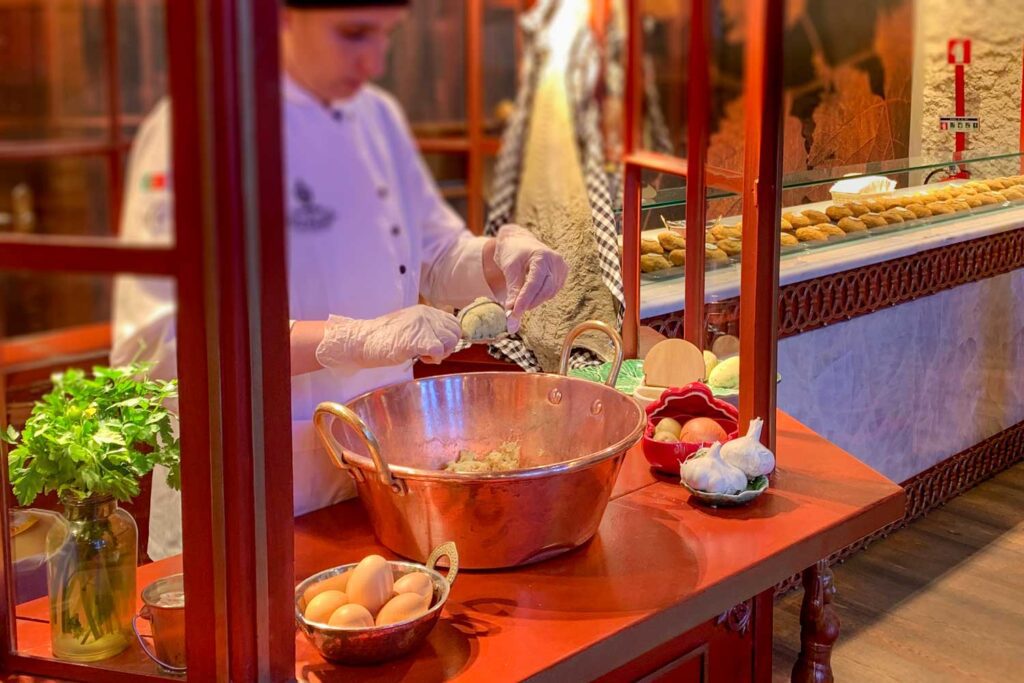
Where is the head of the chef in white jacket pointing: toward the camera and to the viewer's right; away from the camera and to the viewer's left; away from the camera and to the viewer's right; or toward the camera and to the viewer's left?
toward the camera and to the viewer's right

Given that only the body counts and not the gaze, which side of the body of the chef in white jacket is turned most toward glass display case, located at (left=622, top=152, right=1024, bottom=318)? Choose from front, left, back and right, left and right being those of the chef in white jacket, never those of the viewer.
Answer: left

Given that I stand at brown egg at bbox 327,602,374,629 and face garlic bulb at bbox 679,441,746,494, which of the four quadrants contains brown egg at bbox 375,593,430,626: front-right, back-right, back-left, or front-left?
front-right
